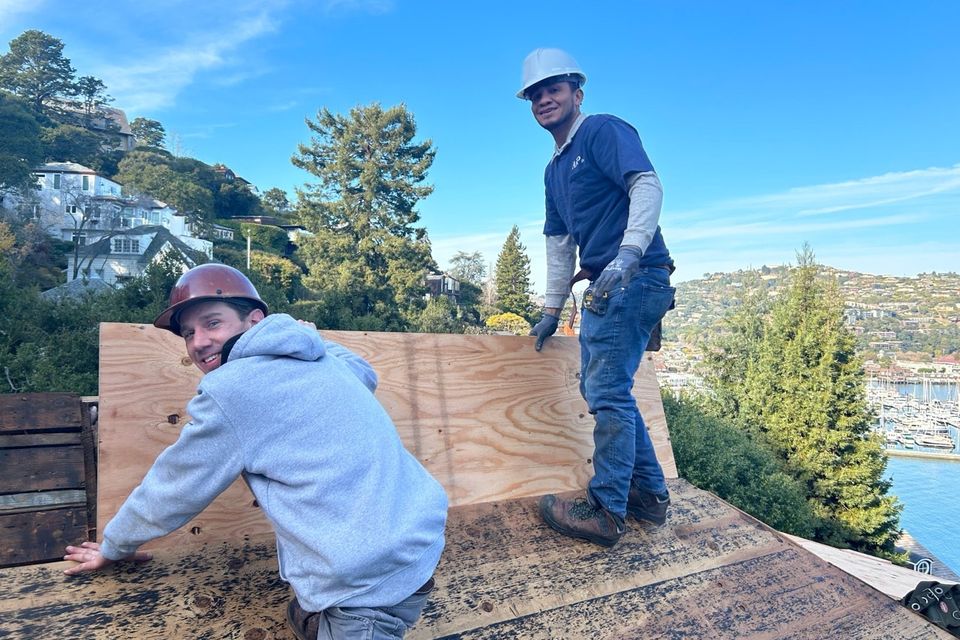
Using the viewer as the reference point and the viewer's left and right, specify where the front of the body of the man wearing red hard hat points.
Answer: facing away from the viewer and to the left of the viewer

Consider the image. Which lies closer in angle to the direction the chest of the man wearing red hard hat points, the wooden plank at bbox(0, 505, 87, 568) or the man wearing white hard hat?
the wooden plank

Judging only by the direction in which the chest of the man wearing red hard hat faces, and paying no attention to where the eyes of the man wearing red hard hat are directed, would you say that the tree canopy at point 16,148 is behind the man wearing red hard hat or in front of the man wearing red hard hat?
in front

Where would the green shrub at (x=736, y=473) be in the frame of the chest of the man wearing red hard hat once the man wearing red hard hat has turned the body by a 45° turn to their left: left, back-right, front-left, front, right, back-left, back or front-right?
back-right

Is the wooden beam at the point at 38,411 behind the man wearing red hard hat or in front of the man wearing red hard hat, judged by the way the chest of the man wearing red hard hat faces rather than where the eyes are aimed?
in front

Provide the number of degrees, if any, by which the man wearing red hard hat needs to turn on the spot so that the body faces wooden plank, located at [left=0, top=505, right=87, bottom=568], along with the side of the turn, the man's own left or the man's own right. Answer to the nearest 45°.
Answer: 0° — they already face it

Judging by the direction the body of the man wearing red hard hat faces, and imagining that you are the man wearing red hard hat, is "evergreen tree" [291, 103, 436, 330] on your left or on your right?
on your right

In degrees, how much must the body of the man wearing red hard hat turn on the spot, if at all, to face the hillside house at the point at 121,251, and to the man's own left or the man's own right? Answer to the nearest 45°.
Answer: approximately 45° to the man's own right
